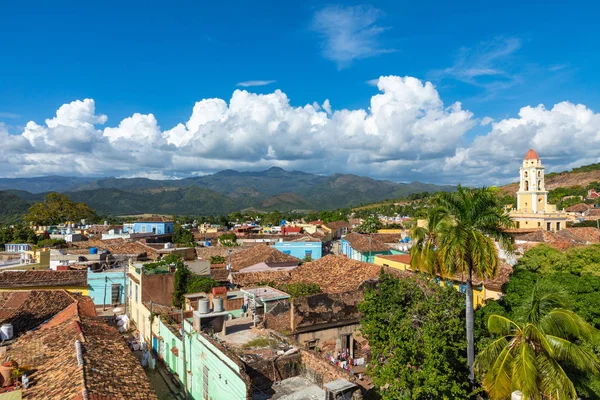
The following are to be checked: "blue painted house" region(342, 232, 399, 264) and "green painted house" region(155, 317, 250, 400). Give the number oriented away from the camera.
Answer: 0

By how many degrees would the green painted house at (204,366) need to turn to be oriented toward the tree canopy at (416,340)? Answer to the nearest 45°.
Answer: approximately 135° to its left

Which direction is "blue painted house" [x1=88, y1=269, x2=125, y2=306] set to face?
toward the camera

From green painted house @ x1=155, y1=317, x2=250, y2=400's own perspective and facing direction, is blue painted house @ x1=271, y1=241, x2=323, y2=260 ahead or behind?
behind

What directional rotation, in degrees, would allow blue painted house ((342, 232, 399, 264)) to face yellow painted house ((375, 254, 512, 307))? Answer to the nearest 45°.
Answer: approximately 45° to its left

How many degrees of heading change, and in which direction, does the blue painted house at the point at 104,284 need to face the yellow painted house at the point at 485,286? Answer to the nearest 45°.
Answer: approximately 45° to its left

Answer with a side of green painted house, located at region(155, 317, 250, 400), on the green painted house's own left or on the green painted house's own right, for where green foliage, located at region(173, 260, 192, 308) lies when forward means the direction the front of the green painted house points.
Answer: on the green painted house's own right

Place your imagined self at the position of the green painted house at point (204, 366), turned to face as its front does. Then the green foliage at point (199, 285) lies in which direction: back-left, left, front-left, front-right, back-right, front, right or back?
back-right

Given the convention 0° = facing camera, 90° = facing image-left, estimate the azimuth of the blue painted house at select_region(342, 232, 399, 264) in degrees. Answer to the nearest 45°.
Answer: approximately 45°

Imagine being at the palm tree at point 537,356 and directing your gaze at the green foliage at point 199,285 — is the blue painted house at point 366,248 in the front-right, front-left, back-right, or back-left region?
front-right

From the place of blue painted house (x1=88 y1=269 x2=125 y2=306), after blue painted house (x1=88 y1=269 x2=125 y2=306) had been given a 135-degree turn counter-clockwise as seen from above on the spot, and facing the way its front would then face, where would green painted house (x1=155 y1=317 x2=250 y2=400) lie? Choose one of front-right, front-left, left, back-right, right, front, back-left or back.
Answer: back-right
